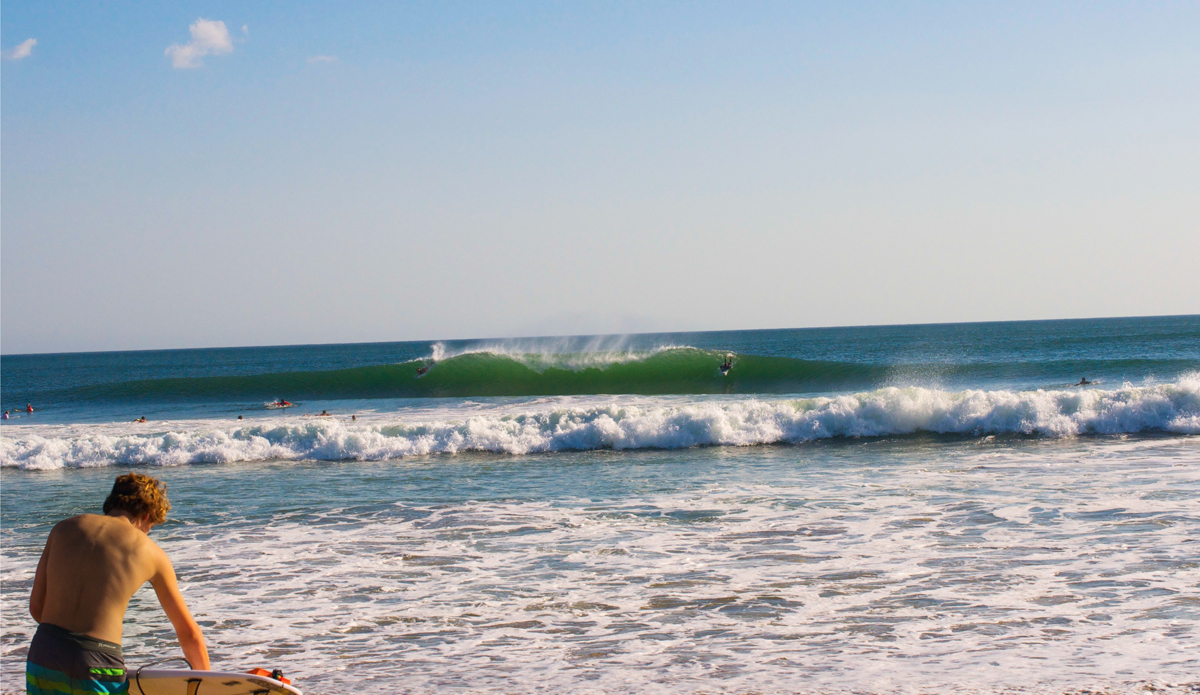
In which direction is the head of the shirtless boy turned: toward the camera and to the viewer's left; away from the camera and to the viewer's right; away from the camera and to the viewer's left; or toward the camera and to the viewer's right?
away from the camera and to the viewer's right

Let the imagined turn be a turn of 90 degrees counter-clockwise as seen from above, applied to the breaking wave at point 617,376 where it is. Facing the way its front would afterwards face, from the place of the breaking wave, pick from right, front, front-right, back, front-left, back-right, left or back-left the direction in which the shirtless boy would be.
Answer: right

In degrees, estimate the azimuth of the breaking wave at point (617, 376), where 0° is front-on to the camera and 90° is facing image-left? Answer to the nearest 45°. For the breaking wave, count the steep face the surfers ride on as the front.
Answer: approximately 0°

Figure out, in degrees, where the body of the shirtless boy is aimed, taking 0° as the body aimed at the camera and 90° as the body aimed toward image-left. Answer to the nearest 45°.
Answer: approximately 225°
